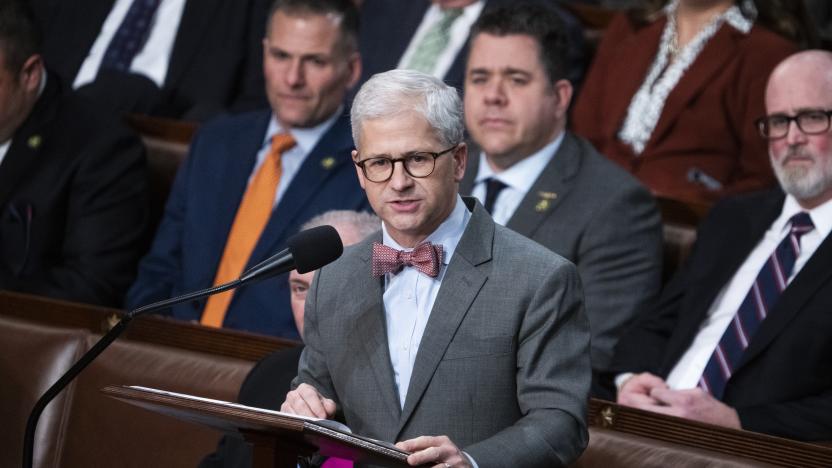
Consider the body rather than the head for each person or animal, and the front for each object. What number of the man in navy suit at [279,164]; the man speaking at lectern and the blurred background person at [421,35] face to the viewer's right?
0

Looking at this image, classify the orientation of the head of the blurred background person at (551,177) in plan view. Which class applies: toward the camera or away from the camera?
toward the camera

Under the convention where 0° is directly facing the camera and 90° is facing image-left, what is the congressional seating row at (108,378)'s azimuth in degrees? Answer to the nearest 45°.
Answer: approximately 45°

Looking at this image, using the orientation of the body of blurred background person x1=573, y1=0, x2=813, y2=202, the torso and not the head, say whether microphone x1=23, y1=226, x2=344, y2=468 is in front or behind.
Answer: in front

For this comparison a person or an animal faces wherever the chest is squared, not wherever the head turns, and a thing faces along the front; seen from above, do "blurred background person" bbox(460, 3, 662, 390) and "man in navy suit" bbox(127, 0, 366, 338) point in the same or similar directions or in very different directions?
same or similar directions

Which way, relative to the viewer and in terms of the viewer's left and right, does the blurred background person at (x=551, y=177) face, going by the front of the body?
facing the viewer and to the left of the viewer

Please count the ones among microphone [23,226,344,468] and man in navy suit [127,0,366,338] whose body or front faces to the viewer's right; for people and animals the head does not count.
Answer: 1

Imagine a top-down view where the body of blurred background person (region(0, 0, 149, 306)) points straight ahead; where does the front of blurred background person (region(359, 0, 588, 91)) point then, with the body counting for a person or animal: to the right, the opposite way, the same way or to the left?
the same way

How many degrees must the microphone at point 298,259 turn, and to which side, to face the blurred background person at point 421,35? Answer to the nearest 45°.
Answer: approximately 90° to its left

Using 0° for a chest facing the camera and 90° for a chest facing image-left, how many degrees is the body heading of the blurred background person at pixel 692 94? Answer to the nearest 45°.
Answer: approximately 45°

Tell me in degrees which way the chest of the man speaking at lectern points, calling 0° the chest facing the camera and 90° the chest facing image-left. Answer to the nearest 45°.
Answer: approximately 45°

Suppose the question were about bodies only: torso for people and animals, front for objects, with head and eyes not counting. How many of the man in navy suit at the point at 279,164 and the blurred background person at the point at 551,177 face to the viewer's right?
0
